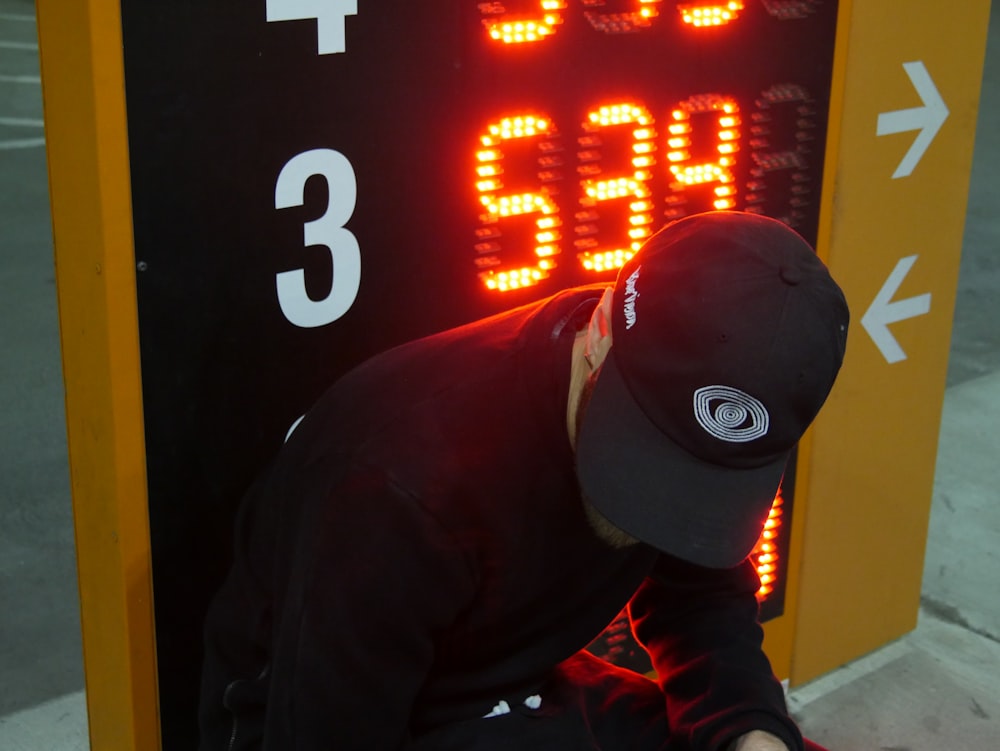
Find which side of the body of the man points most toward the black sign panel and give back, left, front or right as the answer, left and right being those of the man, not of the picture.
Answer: left

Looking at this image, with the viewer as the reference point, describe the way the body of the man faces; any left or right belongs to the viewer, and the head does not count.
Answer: facing the viewer and to the right of the viewer
